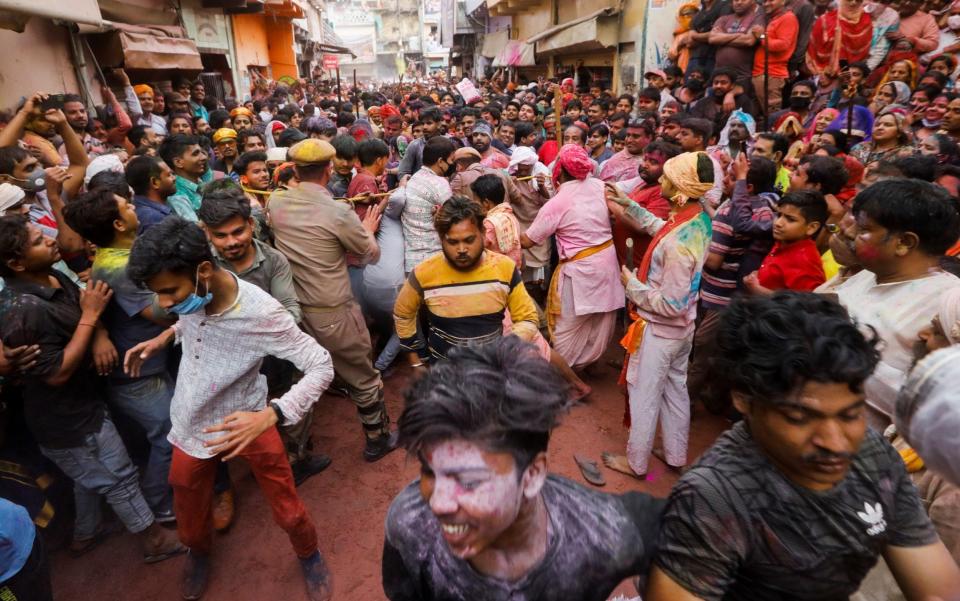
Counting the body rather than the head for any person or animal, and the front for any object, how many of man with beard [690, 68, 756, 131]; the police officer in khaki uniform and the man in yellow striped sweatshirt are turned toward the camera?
2

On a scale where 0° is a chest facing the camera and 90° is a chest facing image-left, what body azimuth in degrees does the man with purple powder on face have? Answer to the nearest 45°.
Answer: approximately 45°

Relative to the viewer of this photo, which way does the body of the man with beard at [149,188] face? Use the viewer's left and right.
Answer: facing to the right of the viewer

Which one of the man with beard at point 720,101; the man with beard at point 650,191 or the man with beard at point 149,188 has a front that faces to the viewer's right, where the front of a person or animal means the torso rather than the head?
the man with beard at point 149,188

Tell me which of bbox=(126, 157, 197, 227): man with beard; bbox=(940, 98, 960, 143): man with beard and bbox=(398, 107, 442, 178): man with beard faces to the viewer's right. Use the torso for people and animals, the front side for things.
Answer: bbox=(126, 157, 197, 227): man with beard

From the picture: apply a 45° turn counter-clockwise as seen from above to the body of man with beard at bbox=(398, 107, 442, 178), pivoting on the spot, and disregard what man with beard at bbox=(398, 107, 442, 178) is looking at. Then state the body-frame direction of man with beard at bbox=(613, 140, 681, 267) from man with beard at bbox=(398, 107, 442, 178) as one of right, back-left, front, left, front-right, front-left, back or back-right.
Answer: front-left

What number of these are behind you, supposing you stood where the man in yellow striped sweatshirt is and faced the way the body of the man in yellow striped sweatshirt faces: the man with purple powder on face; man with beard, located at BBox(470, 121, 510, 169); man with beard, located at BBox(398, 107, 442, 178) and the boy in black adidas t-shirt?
2

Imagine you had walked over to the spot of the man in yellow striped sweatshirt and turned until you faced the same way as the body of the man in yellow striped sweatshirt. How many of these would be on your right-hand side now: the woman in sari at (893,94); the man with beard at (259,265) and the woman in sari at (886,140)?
1

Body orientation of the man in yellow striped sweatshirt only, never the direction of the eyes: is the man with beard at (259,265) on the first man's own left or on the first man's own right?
on the first man's own right

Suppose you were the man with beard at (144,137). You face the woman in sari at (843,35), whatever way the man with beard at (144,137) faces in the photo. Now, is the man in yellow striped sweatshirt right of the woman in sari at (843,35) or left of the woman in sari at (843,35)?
right

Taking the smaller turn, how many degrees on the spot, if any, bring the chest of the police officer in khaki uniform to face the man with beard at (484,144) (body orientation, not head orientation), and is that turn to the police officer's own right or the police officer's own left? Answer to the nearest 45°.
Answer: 0° — they already face them

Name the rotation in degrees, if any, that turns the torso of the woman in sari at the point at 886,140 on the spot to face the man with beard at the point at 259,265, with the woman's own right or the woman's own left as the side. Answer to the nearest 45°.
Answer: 0° — they already face them

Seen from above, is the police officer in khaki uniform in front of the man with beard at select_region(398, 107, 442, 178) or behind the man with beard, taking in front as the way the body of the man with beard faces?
in front

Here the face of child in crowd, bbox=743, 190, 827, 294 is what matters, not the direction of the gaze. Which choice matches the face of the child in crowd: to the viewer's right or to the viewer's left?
to the viewer's left

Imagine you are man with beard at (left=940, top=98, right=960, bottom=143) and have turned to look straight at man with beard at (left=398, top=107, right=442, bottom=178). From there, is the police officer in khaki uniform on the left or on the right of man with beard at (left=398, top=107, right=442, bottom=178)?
left
